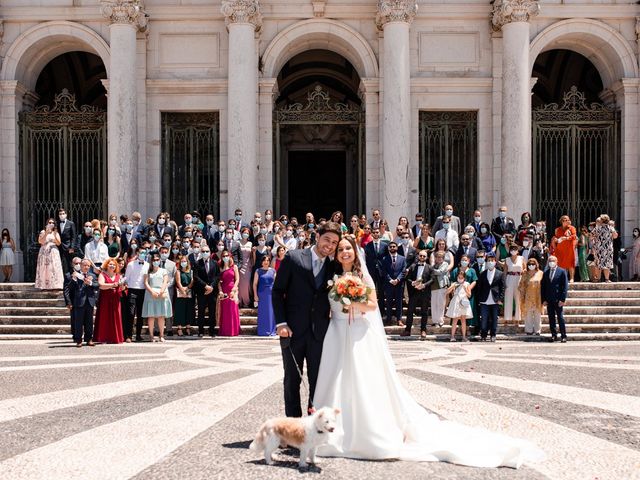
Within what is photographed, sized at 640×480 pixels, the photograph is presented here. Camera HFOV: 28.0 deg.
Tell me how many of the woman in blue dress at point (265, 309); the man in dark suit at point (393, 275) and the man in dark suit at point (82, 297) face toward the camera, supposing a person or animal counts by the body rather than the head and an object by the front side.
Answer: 3

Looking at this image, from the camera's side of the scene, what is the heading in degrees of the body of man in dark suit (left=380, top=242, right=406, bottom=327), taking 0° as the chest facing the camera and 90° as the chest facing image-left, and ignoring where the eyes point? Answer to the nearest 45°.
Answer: approximately 0°

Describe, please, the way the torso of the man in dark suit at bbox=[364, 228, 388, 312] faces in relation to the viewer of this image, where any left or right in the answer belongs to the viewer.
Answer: facing the viewer

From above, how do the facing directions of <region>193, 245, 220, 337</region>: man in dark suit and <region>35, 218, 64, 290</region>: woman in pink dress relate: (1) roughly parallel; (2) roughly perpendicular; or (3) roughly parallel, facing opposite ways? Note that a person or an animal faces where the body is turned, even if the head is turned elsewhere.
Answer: roughly parallel

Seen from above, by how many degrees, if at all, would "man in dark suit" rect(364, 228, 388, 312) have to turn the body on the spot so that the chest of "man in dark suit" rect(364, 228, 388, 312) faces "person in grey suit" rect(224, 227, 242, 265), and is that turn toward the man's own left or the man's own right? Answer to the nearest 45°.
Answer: approximately 90° to the man's own right

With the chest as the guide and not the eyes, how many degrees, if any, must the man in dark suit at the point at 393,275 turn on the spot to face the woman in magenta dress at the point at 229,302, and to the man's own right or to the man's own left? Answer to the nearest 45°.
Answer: approximately 90° to the man's own right

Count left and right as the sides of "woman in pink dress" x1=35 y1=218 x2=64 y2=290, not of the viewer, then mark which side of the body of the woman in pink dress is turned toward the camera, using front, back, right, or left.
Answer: front

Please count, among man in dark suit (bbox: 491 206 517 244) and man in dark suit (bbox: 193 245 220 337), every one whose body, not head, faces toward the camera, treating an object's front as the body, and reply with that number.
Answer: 2

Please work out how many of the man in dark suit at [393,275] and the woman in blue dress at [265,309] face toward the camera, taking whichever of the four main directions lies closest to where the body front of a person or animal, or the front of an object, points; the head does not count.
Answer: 2

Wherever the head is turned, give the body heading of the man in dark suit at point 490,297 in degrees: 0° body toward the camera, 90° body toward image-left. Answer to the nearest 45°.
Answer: approximately 0°

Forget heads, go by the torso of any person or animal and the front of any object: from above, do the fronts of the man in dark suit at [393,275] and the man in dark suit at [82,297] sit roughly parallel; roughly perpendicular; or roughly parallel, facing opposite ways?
roughly parallel

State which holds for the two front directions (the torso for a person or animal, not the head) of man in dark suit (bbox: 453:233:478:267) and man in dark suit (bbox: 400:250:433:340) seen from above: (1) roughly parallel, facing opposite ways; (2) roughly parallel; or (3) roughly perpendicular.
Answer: roughly parallel

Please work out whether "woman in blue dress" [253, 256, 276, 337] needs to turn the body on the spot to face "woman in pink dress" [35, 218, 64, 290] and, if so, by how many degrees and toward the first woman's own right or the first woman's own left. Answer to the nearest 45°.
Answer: approximately 135° to the first woman's own right

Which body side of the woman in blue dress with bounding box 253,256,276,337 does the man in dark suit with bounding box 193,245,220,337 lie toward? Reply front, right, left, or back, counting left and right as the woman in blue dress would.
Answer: right

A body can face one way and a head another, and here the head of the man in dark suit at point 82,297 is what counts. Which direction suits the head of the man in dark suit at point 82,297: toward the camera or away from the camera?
toward the camera

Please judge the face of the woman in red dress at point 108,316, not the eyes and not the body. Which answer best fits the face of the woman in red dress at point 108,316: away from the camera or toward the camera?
toward the camera

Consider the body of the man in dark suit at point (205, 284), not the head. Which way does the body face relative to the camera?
toward the camera
